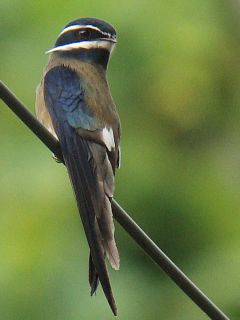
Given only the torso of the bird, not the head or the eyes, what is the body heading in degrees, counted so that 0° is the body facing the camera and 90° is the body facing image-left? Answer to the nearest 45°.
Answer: approximately 135°
